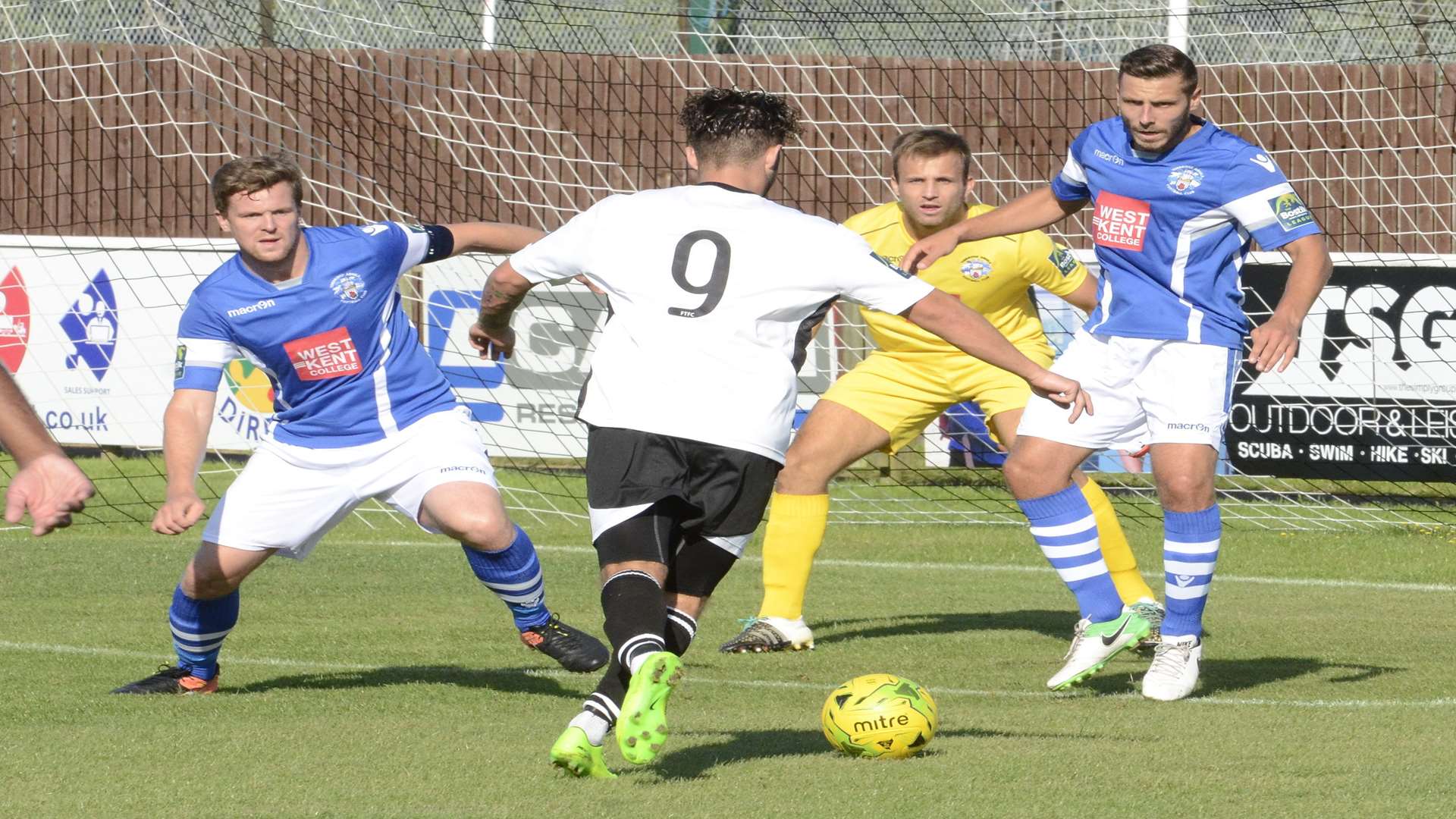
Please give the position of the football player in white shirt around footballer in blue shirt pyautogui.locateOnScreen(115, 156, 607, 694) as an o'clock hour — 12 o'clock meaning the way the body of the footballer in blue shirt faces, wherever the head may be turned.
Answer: The football player in white shirt is roughly at 11 o'clock from the footballer in blue shirt.

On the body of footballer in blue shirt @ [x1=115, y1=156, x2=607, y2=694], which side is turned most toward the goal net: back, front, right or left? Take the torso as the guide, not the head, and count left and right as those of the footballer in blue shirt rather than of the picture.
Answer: back

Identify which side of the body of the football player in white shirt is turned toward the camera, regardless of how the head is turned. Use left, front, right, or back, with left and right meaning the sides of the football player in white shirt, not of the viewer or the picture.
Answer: back

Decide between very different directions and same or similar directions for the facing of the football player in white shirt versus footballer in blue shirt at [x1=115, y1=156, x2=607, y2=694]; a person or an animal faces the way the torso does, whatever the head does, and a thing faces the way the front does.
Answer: very different directions

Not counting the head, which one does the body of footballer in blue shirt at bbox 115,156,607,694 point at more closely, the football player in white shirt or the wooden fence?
the football player in white shirt

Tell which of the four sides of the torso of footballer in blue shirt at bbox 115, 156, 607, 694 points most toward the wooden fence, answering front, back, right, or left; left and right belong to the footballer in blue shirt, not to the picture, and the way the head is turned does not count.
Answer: back

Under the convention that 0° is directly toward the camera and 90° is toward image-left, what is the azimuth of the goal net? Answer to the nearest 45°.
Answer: approximately 0°

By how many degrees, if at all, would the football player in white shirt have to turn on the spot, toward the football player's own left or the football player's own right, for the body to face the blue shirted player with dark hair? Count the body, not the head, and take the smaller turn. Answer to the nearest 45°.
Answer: approximately 45° to the football player's own right

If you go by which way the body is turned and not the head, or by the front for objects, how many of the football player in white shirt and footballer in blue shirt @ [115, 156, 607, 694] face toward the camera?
1

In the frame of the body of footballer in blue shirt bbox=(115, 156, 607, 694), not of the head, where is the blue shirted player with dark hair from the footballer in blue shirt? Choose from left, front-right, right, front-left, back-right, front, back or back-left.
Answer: left

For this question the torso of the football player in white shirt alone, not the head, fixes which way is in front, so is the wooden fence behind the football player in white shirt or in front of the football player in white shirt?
in front

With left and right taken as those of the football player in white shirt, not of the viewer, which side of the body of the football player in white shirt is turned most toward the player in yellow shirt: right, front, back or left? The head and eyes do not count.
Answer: front
